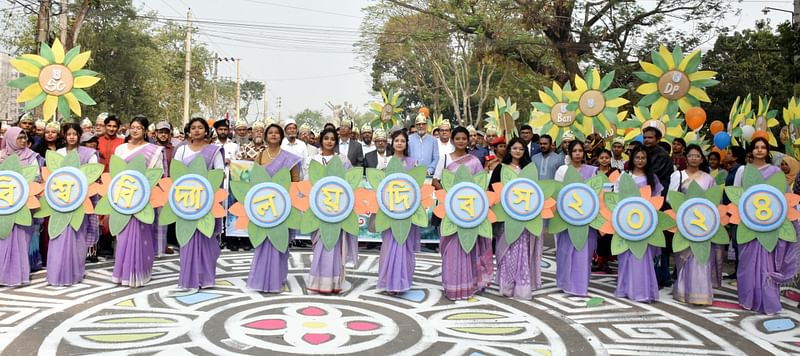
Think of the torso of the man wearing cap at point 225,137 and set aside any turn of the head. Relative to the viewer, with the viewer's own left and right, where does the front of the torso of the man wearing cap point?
facing the viewer

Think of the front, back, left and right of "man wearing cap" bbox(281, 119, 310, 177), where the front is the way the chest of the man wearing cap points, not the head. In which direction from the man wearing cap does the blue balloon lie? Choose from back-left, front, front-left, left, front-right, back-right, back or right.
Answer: left

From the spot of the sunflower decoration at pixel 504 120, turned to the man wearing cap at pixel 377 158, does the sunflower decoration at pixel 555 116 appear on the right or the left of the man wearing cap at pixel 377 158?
left

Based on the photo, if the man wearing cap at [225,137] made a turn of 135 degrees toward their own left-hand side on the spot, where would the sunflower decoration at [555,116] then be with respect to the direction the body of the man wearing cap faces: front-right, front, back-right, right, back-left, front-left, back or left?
front-right

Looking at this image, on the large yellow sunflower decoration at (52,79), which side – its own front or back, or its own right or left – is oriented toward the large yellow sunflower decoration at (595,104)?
left

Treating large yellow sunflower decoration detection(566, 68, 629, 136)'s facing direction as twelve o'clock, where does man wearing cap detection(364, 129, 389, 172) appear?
The man wearing cap is roughly at 2 o'clock from the large yellow sunflower decoration.

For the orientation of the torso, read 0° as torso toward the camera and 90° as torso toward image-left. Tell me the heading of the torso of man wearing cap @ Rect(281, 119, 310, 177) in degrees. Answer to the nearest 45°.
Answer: approximately 0°
